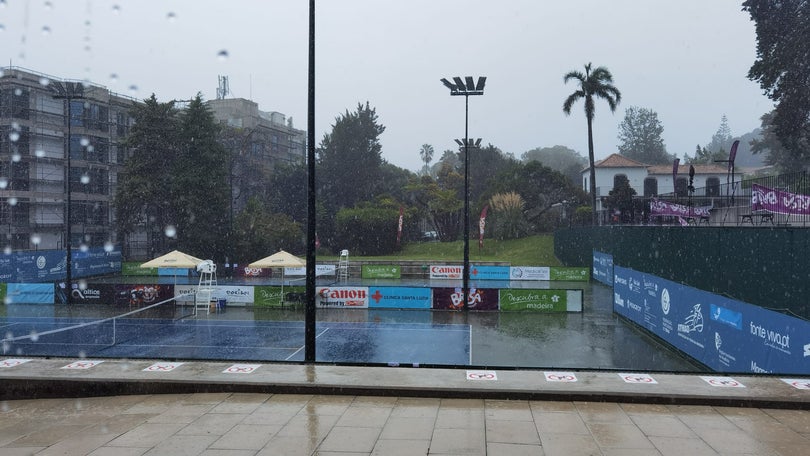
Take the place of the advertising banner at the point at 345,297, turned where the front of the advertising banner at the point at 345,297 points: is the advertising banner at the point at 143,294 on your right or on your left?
on your right

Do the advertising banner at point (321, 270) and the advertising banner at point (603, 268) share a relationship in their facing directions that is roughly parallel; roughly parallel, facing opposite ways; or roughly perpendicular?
roughly perpendicular

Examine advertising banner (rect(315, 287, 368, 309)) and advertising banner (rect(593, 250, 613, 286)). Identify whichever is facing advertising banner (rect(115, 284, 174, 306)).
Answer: advertising banner (rect(593, 250, 613, 286))

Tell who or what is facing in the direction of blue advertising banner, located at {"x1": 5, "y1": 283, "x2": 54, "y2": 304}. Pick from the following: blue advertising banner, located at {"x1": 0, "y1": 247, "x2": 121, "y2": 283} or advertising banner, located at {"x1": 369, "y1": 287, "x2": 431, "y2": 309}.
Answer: blue advertising banner, located at {"x1": 0, "y1": 247, "x2": 121, "y2": 283}

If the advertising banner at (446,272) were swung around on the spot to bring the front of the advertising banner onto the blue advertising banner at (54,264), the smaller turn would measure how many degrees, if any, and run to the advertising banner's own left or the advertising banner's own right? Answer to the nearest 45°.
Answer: approximately 90° to the advertising banner's own right

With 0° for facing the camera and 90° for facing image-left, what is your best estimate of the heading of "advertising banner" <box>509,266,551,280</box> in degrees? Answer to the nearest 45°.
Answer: approximately 0°

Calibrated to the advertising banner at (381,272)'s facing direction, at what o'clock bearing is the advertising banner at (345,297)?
the advertising banner at (345,297) is roughly at 12 o'clock from the advertising banner at (381,272).
